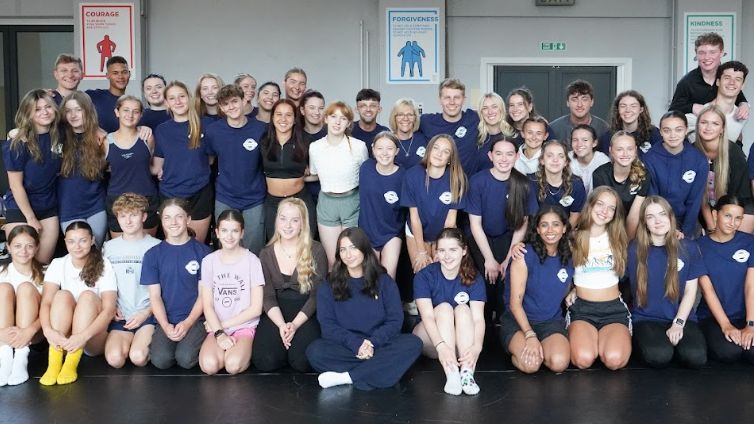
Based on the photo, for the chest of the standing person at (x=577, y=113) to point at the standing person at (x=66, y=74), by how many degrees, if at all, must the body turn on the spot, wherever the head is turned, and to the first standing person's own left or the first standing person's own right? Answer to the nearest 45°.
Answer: approximately 90° to the first standing person's own right

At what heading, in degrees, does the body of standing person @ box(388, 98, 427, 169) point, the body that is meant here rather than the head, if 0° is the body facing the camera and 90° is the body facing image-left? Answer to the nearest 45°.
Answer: approximately 0°

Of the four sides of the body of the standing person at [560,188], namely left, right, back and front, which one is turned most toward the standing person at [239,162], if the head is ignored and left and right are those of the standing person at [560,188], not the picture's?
right

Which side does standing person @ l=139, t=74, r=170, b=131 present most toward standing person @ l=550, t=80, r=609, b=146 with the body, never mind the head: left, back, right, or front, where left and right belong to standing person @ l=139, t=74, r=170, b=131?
left

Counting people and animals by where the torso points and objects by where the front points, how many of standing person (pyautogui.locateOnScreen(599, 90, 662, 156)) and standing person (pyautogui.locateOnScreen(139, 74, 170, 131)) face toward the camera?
2

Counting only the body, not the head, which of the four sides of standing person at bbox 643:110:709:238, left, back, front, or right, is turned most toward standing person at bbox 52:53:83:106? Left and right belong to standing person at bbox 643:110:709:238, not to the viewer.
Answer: right

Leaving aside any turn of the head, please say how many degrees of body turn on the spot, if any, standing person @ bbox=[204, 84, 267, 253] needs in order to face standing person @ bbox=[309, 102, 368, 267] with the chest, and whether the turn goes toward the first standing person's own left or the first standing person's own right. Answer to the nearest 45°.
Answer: approximately 90° to the first standing person's own left
